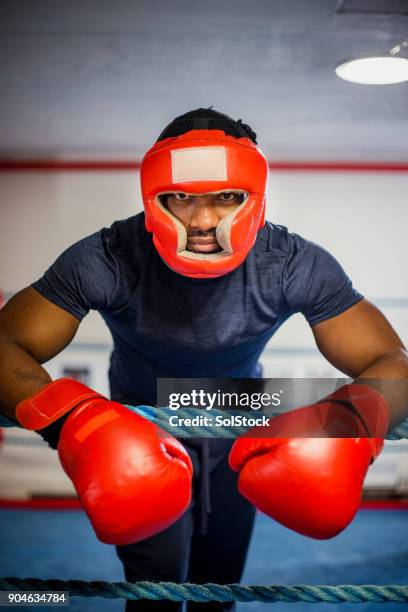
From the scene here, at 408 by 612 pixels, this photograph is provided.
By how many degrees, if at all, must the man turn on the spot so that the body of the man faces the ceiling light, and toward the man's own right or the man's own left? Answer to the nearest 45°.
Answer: approximately 135° to the man's own left

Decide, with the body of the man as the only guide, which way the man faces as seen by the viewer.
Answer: toward the camera

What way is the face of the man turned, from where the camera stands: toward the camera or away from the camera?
toward the camera
